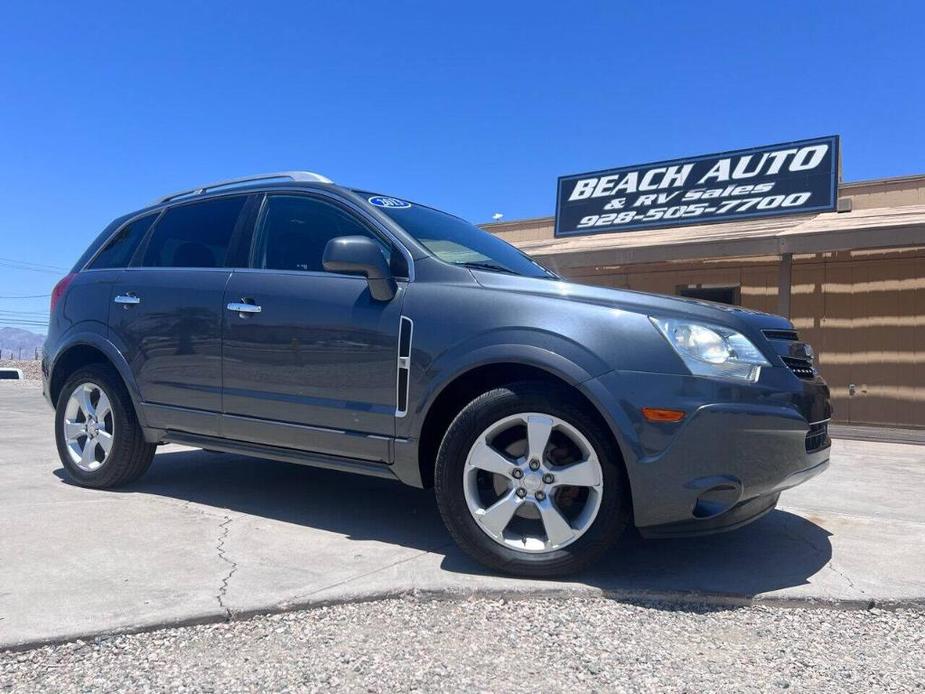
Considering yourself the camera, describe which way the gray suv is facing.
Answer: facing the viewer and to the right of the viewer
